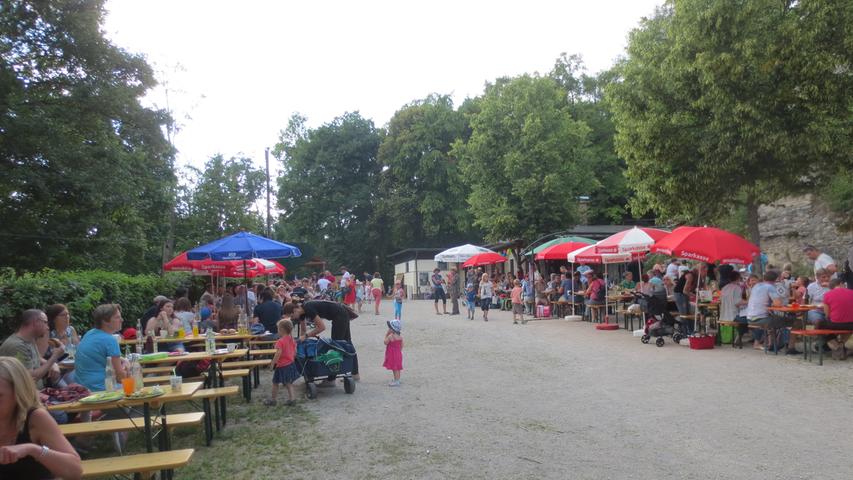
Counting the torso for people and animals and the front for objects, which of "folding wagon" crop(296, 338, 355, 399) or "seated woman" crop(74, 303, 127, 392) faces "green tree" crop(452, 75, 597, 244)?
the seated woman

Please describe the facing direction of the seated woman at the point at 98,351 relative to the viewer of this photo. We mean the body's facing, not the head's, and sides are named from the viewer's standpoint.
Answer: facing away from the viewer and to the right of the viewer

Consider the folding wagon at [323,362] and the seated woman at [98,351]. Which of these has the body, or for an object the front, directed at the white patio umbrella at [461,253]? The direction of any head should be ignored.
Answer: the seated woman

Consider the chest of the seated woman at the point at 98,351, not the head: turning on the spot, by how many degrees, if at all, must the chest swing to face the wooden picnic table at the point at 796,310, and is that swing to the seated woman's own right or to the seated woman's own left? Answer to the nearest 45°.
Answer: approximately 45° to the seated woman's own right
